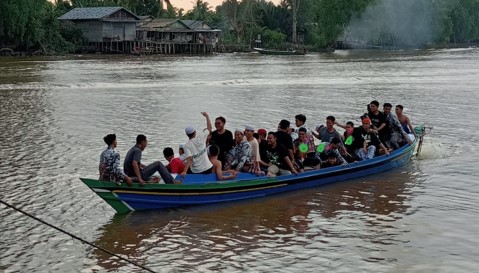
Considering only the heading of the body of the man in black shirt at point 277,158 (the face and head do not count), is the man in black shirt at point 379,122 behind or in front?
behind

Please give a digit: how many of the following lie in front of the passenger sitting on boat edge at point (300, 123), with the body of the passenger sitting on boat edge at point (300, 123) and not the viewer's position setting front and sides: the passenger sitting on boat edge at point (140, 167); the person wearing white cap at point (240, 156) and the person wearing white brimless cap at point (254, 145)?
3

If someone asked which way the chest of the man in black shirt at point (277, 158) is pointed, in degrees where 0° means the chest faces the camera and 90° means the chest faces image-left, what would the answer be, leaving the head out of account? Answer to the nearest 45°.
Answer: approximately 45°

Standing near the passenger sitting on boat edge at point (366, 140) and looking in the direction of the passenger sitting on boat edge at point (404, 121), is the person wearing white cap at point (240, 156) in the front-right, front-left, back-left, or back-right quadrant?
back-left
